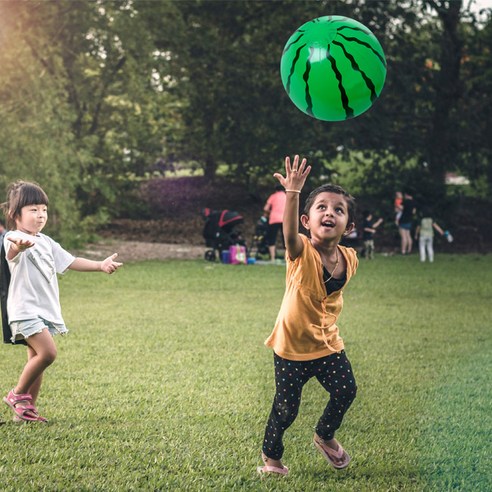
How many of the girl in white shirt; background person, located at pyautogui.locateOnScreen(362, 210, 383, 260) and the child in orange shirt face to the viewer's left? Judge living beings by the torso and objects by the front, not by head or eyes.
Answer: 0

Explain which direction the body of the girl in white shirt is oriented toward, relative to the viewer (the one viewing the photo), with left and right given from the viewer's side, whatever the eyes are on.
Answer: facing the viewer and to the right of the viewer

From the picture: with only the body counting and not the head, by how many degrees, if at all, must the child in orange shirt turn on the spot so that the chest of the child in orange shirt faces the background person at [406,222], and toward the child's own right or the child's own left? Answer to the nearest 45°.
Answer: approximately 135° to the child's own left

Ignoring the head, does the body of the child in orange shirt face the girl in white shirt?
no

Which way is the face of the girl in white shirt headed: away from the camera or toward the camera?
toward the camera

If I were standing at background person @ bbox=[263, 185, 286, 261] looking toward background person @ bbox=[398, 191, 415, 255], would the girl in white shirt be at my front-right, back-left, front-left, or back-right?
back-right

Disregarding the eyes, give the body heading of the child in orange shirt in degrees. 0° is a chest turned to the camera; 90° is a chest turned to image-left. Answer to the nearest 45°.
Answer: approximately 315°

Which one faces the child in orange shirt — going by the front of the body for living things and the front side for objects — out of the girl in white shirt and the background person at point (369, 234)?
the girl in white shirt

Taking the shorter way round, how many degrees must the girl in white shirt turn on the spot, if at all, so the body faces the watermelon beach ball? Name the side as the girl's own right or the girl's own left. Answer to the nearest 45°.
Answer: approximately 45° to the girl's own left

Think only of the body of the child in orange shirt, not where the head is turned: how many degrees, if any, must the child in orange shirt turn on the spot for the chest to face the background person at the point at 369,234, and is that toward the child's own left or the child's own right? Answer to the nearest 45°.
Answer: approximately 135° to the child's own left

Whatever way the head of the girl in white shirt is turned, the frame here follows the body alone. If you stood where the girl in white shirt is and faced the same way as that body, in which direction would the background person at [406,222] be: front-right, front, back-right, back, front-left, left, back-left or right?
left

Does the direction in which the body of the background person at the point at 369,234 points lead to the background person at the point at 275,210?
no

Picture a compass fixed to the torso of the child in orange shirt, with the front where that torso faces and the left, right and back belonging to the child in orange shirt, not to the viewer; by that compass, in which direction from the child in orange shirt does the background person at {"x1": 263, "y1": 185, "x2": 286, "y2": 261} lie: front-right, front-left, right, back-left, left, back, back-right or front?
back-left

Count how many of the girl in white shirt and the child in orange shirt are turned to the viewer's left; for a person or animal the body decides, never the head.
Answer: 0

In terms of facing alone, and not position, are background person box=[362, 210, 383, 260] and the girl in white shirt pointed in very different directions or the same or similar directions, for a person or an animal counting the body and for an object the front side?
same or similar directions

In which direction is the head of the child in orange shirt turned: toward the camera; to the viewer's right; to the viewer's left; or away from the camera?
toward the camera

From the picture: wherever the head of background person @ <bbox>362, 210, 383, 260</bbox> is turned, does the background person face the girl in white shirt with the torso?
no
